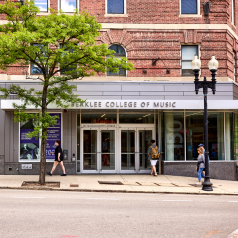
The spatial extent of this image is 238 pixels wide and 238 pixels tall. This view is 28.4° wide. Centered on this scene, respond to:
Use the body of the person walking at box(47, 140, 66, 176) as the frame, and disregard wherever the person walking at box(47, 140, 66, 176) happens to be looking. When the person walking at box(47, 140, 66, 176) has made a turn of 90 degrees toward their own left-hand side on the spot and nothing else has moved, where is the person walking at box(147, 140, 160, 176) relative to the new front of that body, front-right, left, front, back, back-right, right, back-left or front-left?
left

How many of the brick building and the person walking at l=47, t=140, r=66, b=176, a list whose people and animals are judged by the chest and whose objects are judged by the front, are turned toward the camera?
1

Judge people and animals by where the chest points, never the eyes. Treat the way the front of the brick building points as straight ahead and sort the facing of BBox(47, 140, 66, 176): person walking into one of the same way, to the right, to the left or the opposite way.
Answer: to the right

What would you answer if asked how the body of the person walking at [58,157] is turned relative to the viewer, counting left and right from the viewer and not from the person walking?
facing to the left of the viewer

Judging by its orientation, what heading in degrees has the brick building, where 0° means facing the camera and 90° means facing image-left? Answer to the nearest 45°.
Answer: approximately 0°
